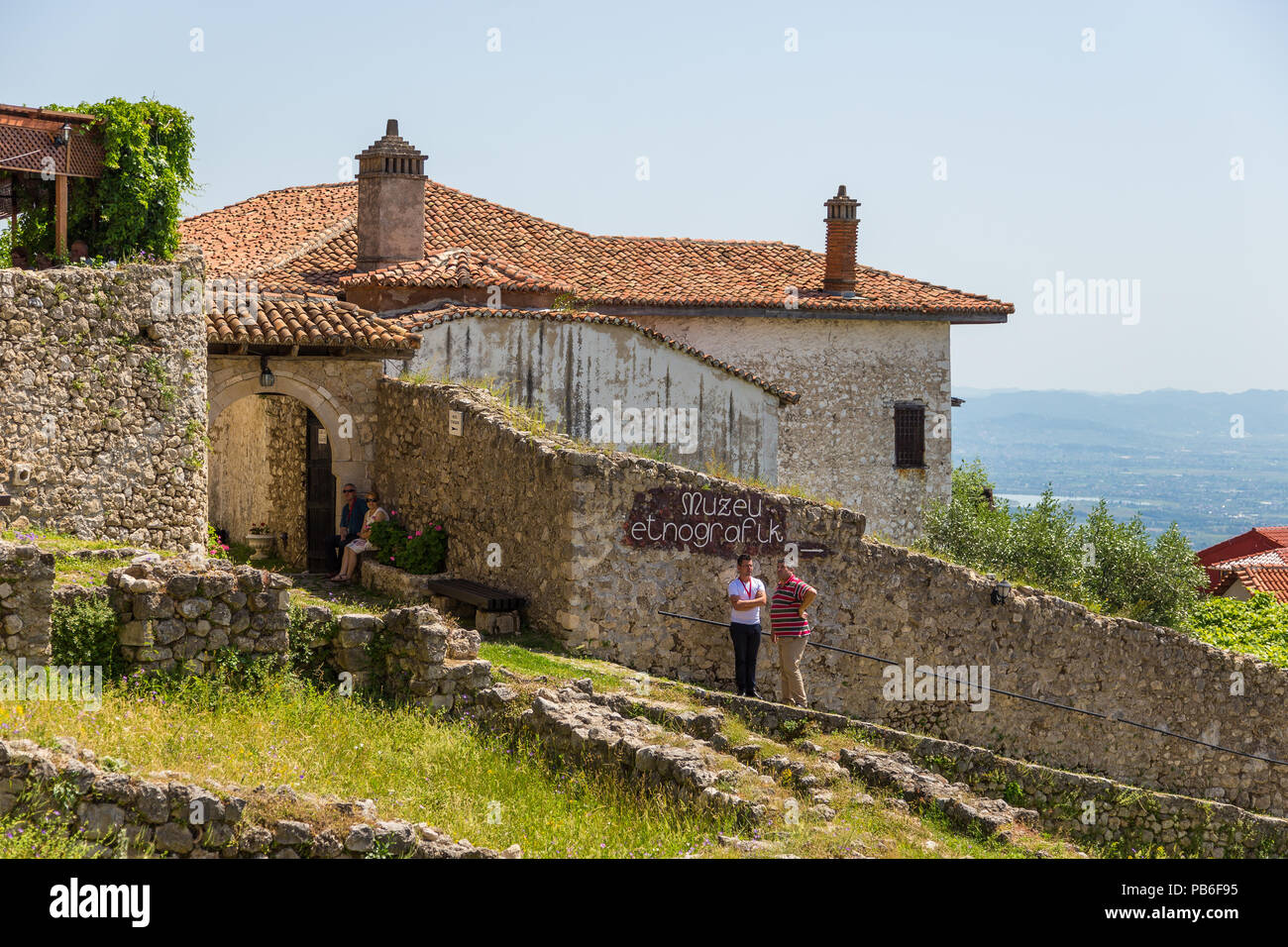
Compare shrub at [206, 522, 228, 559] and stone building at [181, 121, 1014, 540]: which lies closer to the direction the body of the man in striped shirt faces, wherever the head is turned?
the shrub

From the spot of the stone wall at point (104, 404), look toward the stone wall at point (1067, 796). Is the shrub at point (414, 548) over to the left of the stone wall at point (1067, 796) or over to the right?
left

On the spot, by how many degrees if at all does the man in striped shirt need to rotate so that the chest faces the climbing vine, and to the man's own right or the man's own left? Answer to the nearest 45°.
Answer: approximately 45° to the man's own right

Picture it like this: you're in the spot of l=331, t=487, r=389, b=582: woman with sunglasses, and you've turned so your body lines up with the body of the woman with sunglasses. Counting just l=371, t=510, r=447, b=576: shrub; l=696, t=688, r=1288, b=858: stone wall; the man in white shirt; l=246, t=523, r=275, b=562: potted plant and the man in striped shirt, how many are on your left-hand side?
4

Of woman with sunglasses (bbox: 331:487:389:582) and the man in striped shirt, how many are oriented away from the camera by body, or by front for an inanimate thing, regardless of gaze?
0

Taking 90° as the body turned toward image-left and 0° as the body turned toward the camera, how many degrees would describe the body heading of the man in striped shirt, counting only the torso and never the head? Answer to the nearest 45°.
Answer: approximately 45°

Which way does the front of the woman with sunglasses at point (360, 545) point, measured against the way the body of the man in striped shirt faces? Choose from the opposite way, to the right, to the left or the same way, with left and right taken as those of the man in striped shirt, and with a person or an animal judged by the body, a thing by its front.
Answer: the same way

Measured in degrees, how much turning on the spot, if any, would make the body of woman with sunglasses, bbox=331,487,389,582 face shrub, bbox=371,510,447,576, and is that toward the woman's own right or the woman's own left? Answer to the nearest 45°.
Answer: approximately 90° to the woman's own left

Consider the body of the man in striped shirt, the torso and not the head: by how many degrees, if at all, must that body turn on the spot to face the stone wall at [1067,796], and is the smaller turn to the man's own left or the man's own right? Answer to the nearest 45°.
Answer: approximately 135° to the man's own left

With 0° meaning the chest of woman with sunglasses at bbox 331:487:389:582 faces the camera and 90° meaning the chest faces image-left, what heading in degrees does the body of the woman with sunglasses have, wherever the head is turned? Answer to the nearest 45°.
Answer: approximately 45°

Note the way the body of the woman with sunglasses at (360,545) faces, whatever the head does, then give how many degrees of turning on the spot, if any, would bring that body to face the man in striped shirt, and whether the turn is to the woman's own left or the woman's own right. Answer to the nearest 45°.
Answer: approximately 90° to the woman's own left
